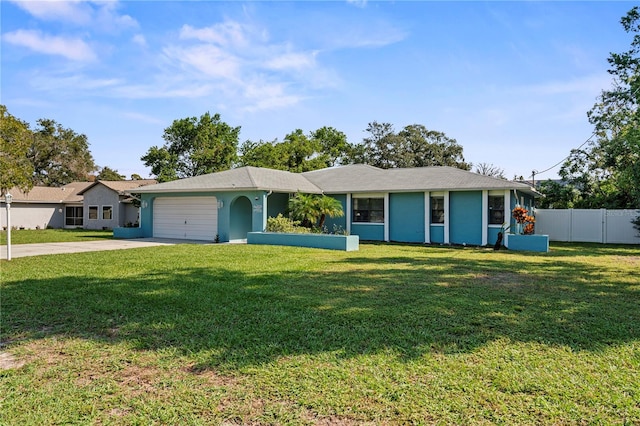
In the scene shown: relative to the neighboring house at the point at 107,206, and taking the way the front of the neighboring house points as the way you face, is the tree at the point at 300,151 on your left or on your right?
on your left

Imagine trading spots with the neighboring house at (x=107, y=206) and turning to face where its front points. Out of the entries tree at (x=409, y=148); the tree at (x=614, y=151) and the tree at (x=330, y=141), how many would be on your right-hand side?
0

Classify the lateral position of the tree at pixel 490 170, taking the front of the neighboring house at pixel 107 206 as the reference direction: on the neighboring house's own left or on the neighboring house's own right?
on the neighboring house's own left

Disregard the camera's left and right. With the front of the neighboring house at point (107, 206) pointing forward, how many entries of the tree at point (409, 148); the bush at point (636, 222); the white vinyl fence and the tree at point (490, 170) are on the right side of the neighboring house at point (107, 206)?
0

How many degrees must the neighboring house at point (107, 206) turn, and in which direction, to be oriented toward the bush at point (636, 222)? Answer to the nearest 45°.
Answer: approximately 45° to its left

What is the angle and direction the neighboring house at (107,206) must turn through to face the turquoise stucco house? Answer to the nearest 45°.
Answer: approximately 45° to its left

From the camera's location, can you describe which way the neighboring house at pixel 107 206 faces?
facing the viewer

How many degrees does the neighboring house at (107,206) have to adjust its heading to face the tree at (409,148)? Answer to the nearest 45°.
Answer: approximately 90° to its left
